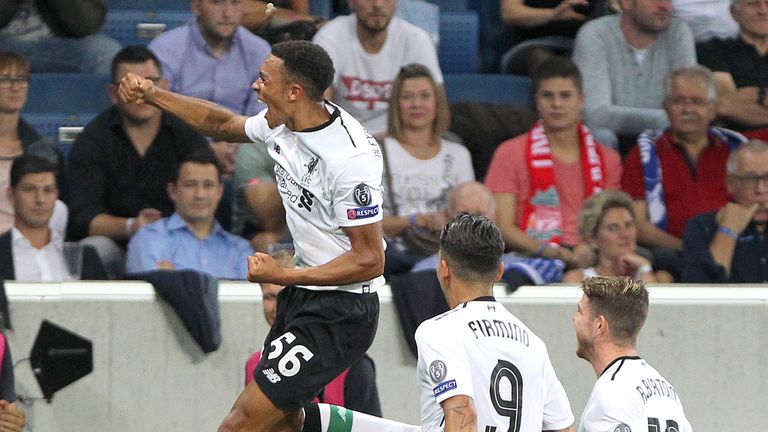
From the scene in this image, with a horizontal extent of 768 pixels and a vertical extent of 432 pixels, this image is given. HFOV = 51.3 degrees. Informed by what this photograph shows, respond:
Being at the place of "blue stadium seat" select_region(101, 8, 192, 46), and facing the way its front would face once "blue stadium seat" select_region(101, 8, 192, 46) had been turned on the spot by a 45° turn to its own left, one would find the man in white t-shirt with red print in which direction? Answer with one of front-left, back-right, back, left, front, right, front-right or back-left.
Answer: front

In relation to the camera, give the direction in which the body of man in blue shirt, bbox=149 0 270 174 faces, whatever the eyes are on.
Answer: toward the camera

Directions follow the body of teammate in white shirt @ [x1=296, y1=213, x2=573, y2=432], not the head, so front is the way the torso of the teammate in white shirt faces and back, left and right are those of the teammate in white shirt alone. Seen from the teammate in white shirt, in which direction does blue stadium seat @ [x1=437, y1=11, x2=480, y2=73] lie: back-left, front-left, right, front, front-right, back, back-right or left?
front-right

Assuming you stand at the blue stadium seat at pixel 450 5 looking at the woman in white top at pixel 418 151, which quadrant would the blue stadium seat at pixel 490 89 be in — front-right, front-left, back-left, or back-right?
front-left

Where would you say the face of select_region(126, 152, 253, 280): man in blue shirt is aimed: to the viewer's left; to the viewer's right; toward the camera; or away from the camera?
toward the camera

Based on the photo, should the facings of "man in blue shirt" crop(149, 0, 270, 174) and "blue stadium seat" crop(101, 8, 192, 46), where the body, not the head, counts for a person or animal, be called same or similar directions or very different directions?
same or similar directions

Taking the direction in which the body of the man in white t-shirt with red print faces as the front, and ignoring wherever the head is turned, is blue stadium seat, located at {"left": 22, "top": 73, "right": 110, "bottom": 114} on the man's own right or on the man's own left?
on the man's own right

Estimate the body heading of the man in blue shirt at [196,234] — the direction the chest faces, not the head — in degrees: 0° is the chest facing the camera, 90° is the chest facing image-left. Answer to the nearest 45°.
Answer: approximately 0°

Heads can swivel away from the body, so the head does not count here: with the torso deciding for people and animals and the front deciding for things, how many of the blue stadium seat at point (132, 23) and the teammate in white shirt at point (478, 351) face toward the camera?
1

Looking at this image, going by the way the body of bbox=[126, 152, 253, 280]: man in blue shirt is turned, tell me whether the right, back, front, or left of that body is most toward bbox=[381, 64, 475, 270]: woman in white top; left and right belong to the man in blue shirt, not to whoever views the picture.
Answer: left

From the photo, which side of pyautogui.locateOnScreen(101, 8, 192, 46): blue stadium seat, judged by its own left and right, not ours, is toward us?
front

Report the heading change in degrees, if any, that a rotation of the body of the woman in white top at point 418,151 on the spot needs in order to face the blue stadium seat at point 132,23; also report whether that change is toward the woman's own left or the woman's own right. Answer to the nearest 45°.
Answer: approximately 135° to the woman's own right

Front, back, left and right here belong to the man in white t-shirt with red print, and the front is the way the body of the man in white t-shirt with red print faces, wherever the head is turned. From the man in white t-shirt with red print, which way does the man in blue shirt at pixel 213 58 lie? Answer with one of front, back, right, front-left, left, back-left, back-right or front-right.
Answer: right

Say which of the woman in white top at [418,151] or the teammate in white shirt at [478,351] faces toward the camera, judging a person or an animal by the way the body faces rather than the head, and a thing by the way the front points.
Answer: the woman in white top

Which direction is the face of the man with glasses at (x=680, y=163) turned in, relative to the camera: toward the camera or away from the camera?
toward the camera

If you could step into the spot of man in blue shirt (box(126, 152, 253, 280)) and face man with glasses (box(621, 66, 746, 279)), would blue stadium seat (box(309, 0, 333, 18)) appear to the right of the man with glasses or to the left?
left

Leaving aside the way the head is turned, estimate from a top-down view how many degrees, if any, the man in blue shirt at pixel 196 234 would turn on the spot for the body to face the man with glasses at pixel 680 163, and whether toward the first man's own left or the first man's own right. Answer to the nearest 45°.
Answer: approximately 90° to the first man's own left

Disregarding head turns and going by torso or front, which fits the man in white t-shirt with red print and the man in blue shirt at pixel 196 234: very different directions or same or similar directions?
same or similar directions

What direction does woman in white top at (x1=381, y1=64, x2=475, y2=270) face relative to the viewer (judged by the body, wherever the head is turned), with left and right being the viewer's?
facing the viewer
